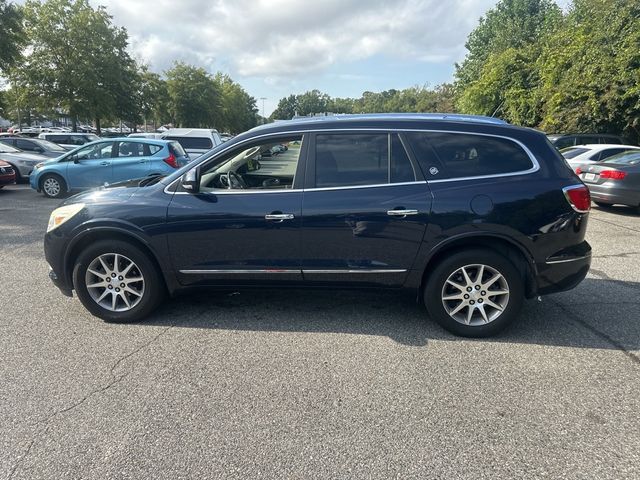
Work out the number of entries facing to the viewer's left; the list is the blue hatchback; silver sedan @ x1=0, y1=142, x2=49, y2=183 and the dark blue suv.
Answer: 2

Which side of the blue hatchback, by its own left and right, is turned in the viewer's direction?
left

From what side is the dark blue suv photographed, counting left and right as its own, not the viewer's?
left

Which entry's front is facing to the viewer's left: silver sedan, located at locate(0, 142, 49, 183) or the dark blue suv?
the dark blue suv

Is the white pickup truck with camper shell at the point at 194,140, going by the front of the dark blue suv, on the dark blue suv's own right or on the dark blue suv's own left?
on the dark blue suv's own right
